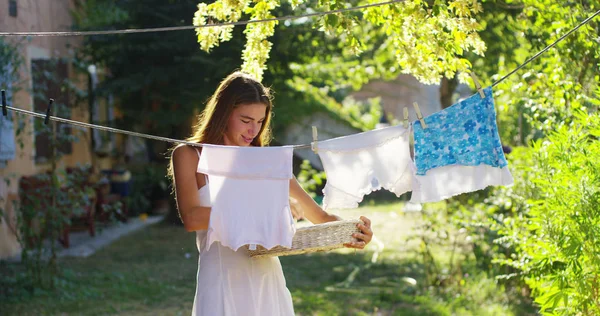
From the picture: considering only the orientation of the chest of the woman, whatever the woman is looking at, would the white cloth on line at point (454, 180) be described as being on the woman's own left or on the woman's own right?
on the woman's own left

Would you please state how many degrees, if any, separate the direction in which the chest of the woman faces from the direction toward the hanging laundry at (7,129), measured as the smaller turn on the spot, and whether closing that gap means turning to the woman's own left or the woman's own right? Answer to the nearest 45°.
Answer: approximately 180°

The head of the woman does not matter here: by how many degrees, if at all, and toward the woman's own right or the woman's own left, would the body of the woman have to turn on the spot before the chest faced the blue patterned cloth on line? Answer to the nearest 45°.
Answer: approximately 45° to the woman's own left

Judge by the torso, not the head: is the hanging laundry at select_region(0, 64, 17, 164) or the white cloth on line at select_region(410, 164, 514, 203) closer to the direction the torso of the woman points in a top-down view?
the white cloth on line

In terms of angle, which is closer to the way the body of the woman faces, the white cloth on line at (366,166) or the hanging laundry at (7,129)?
the white cloth on line

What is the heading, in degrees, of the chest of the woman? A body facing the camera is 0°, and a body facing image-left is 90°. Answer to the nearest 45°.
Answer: approximately 315°

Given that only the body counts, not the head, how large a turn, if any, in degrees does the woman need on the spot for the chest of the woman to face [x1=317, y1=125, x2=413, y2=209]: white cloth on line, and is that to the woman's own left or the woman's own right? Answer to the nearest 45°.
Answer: approximately 45° to the woman's own left
